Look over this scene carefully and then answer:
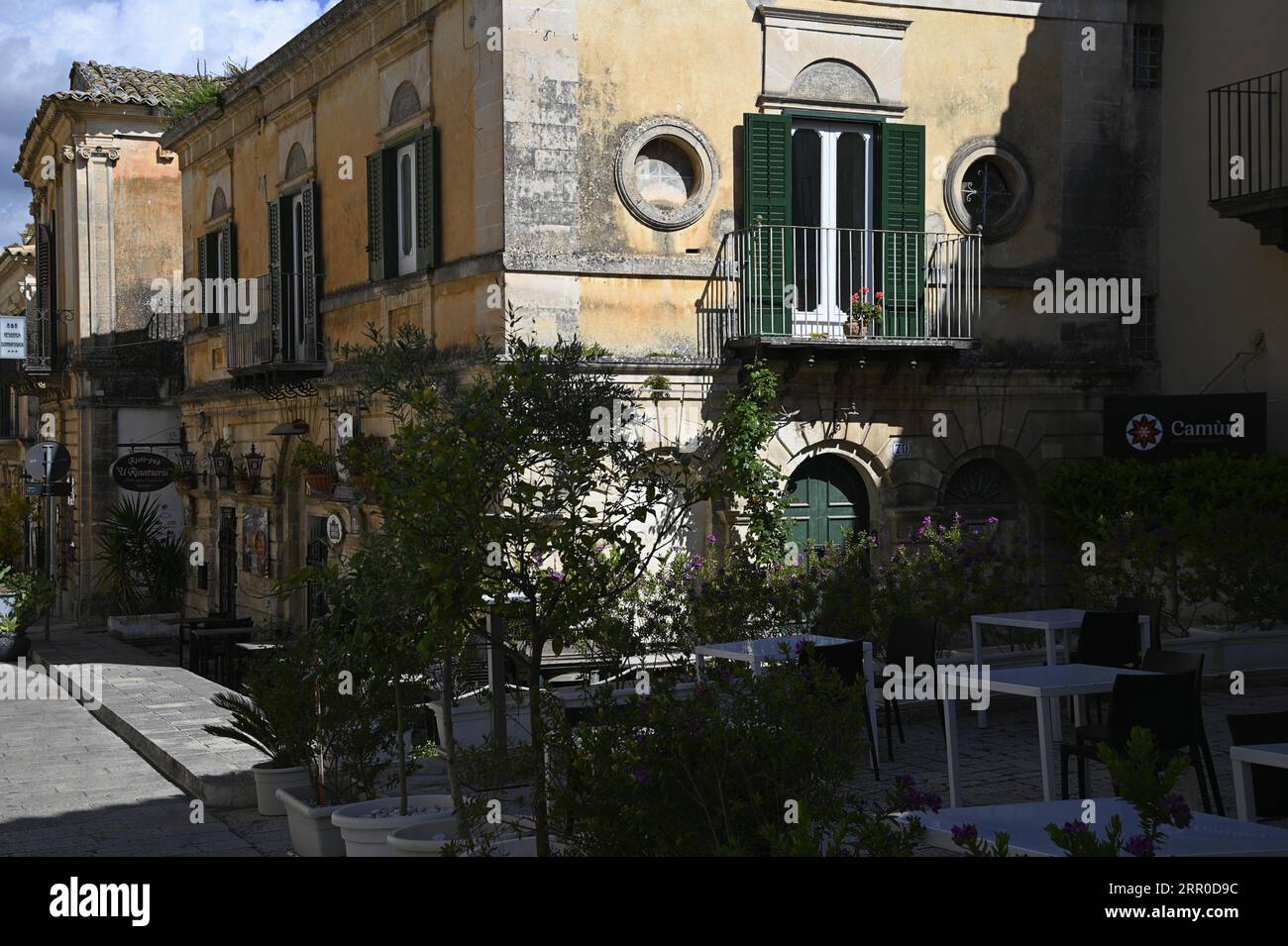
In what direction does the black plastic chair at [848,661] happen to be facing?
away from the camera

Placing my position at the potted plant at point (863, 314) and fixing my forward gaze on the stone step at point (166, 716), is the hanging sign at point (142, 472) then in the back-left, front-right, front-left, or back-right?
front-right

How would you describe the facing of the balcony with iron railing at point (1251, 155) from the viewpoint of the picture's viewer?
facing the viewer and to the left of the viewer

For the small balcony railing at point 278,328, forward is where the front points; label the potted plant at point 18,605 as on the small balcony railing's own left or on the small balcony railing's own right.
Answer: on the small balcony railing's own right

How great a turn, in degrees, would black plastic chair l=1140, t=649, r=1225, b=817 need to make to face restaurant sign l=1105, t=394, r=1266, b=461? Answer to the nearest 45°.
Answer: approximately 90° to its right

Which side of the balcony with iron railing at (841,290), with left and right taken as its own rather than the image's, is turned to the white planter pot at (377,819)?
front

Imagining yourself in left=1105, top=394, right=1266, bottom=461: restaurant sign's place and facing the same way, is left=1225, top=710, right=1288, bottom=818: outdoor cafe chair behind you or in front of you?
in front

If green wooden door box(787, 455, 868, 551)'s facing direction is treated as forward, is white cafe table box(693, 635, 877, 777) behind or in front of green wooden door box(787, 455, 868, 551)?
in front

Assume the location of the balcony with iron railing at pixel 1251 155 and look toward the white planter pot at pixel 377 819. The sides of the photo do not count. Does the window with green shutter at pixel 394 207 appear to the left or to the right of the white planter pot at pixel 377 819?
right

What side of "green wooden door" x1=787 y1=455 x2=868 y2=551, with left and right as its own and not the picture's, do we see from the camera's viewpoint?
front

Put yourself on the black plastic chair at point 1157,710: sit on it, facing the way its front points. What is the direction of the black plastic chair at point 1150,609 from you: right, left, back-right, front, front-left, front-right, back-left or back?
front-right

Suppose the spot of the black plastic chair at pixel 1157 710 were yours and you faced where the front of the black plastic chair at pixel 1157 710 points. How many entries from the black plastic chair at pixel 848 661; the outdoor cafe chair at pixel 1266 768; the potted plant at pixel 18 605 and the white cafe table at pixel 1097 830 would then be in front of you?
2

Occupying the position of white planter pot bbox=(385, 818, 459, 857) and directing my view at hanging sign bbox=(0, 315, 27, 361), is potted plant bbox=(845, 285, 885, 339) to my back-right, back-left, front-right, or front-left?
front-right

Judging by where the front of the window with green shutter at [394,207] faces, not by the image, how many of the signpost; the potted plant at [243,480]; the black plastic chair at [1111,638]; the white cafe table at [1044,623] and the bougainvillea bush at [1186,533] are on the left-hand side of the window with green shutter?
3

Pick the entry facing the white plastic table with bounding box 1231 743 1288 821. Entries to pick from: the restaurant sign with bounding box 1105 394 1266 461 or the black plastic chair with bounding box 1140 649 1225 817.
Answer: the restaurant sign

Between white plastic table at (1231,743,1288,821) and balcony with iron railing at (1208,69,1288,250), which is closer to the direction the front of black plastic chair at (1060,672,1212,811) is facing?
the balcony with iron railing
